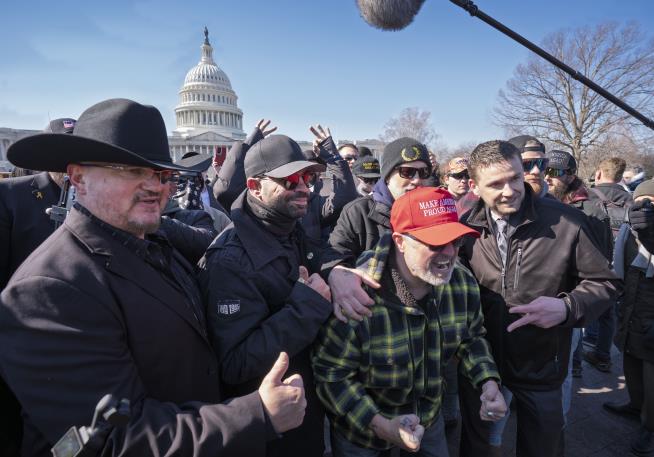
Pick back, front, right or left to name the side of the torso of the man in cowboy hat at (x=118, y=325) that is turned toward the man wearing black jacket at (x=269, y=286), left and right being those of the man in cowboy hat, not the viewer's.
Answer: left

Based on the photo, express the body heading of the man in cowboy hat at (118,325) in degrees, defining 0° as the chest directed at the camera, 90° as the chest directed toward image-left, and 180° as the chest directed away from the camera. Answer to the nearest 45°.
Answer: approximately 315°

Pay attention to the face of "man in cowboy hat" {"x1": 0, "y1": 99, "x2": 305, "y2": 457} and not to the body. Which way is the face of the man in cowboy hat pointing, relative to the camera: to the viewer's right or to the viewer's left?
to the viewer's right

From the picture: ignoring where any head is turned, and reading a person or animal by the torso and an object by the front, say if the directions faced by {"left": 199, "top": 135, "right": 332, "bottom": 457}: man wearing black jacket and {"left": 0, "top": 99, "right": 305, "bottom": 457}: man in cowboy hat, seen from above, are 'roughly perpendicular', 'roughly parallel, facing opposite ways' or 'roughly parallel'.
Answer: roughly parallel

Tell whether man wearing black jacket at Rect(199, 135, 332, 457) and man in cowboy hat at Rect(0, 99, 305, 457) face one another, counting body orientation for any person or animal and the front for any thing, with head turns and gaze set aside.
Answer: no

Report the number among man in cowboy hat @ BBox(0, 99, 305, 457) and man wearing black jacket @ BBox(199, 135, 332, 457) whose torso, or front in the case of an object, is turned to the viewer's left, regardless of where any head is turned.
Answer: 0

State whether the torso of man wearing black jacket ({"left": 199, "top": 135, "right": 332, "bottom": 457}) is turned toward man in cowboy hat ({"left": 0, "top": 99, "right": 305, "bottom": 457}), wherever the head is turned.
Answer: no

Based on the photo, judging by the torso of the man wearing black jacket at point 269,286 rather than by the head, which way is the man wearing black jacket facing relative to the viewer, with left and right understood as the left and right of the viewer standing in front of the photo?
facing the viewer and to the right of the viewer
